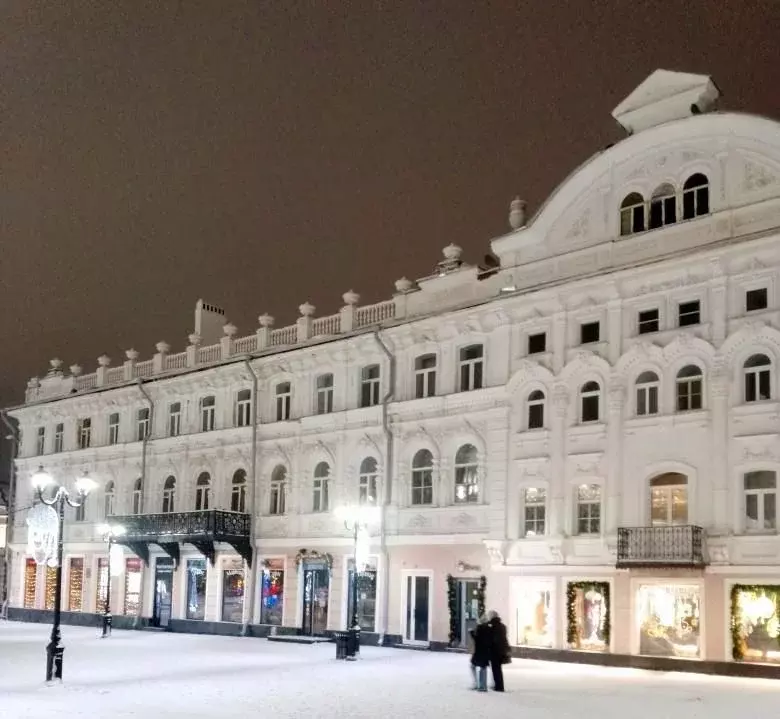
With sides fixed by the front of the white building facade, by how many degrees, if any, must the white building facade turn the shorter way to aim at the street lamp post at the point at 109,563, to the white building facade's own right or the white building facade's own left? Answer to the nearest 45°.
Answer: approximately 90° to the white building facade's own right

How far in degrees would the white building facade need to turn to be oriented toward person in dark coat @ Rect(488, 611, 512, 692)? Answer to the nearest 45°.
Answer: approximately 45° to its left

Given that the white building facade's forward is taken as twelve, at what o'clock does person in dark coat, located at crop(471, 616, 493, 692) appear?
The person in dark coat is roughly at 11 o'clock from the white building facade.

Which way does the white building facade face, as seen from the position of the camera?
facing the viewer and to the left of the viewer
